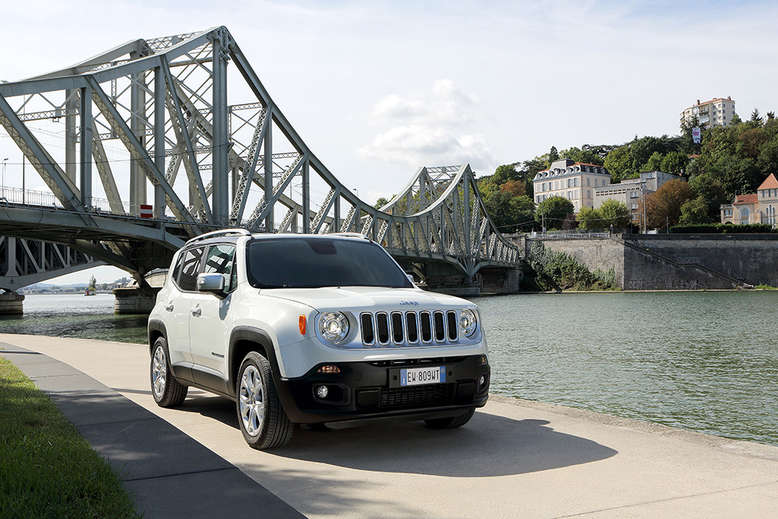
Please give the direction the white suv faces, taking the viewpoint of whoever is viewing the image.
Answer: facing the viewer and to the right of the viewer
